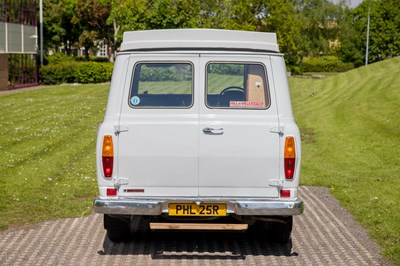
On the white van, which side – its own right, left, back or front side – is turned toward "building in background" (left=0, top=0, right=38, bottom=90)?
front

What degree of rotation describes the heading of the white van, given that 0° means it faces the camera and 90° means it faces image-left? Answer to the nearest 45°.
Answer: approximately 180°

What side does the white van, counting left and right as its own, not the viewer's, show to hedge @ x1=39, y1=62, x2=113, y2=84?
front
